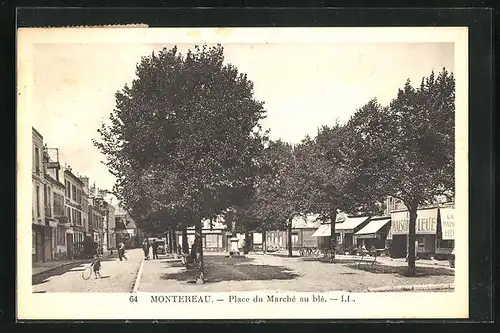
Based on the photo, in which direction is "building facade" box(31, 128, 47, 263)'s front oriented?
to the viewer's right

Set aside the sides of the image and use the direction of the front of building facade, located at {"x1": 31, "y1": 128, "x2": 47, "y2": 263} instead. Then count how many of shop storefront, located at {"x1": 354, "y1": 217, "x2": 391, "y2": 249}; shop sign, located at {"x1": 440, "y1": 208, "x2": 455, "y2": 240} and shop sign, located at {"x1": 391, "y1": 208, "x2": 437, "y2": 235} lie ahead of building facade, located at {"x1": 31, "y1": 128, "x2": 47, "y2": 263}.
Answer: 3

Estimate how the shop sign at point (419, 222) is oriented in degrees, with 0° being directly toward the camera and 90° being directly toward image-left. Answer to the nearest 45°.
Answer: approximately 45°

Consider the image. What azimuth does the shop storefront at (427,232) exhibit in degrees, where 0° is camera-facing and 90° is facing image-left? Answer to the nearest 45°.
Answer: approximately 45°
